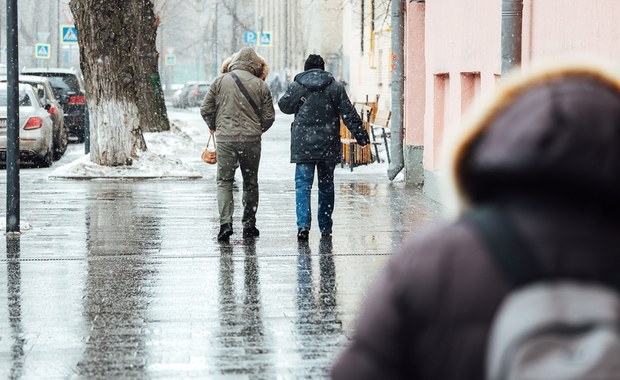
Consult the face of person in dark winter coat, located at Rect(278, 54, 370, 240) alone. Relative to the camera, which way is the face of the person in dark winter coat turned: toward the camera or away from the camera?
away from the camera

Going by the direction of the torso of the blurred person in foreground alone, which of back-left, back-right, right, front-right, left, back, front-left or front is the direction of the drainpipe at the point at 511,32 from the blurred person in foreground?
front

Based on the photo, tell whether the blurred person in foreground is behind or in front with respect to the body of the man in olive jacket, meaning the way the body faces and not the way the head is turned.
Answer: behind

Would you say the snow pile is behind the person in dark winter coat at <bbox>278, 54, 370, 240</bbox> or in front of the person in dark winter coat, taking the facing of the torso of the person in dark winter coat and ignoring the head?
in front

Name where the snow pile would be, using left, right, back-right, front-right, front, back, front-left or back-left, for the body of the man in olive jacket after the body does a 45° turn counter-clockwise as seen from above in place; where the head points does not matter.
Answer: front-right

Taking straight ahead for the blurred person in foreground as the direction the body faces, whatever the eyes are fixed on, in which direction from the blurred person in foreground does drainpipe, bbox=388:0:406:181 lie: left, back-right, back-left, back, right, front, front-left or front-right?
front

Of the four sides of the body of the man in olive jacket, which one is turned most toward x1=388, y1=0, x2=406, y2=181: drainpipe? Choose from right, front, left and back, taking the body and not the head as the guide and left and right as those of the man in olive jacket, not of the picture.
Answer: front

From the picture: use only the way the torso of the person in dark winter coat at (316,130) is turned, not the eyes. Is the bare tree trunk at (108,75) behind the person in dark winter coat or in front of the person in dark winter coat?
in front

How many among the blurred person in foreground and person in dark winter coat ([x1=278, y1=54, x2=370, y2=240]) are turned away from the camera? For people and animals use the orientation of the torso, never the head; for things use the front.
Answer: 2

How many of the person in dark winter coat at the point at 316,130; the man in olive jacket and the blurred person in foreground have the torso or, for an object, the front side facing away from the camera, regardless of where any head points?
3

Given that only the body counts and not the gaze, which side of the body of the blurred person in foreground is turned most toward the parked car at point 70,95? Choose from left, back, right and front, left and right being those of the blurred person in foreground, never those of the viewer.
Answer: front

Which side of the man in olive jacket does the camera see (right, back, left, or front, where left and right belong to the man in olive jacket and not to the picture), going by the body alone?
back

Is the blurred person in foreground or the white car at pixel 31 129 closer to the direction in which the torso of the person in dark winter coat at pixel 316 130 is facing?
the white car

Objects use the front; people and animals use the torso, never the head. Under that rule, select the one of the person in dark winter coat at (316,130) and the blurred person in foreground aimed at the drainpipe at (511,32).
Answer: the blurred person in foreground

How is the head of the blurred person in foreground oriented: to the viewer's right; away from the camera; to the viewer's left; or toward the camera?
away from the camera

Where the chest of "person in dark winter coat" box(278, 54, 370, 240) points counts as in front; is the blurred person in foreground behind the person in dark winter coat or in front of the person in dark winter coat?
behind

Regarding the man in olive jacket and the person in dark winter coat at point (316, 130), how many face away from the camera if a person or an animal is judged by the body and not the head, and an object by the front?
2

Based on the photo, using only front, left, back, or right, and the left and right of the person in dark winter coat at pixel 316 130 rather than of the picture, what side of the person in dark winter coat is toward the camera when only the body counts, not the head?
back

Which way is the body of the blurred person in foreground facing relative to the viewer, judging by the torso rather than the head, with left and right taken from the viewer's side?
facing away from the viewer

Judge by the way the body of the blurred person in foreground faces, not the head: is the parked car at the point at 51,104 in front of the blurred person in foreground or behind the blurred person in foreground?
in front

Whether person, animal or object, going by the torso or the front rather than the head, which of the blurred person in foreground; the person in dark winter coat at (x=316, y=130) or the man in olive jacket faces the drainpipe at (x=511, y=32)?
the blurred person in foreground
